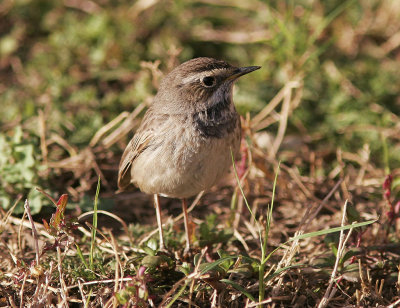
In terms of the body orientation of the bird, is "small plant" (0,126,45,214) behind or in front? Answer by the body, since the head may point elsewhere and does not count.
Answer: behind

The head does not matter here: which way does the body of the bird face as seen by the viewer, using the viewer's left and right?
facing the viewer and to the right of the viewer

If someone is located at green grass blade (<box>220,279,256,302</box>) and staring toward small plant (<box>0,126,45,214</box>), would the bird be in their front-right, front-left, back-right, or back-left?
front-right

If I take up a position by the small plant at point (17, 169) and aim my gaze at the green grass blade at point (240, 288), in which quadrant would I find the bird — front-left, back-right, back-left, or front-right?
front-left

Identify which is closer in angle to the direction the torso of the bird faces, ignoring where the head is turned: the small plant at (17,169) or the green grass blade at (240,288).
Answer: the green grass blade

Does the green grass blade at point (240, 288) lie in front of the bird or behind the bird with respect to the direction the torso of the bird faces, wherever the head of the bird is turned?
in front
